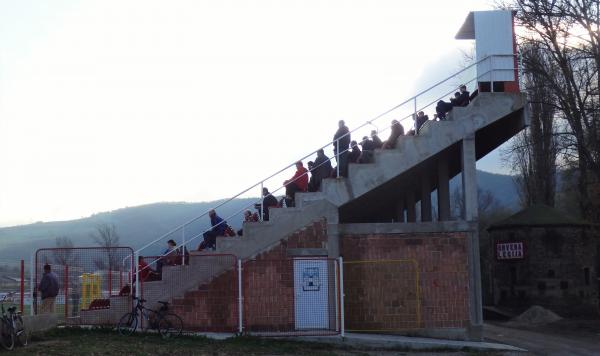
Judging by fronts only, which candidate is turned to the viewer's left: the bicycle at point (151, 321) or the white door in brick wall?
the bicycle

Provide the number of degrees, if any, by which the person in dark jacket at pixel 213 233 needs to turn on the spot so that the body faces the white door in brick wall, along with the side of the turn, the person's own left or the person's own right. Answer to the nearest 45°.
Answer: approximately 135° to the person's own left

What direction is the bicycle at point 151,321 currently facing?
to the viewer's left
